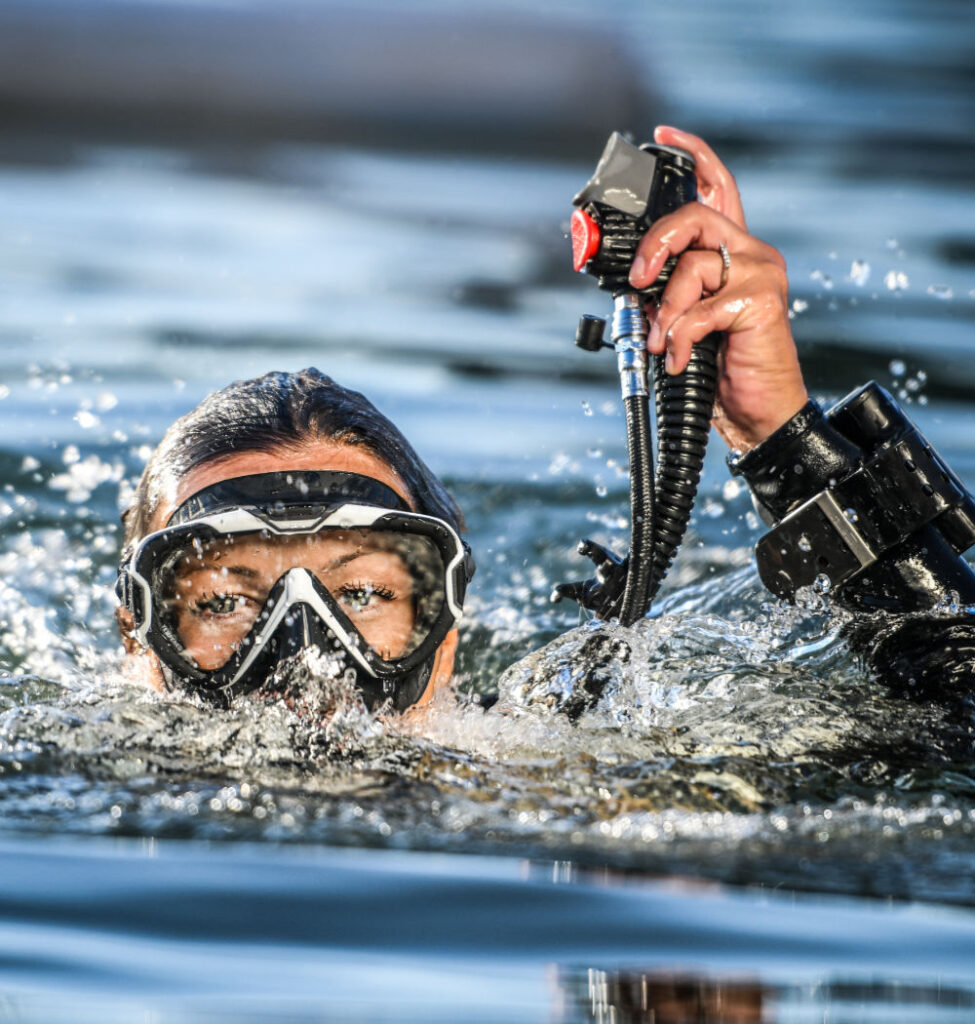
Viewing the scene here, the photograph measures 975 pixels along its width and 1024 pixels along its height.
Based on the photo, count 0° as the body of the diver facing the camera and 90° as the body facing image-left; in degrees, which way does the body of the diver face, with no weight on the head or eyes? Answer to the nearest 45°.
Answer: approximately 0°
